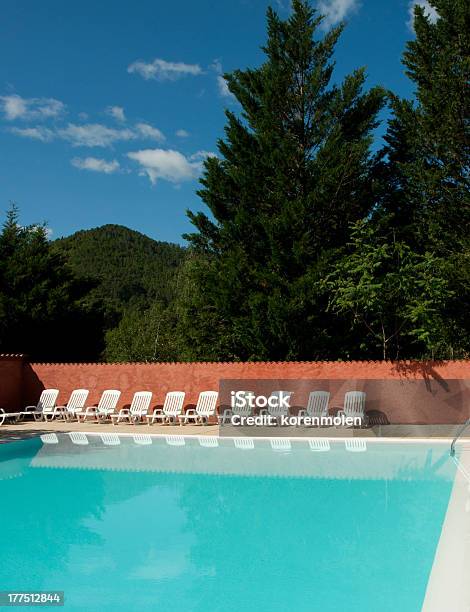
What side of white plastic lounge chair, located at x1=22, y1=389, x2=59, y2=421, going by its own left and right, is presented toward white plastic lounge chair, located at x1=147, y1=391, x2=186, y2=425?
left

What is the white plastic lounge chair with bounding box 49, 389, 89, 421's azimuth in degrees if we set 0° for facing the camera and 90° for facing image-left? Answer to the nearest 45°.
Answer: approximately 45°

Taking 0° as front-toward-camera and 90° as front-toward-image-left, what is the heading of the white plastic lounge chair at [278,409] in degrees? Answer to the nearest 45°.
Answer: approximately 0°
